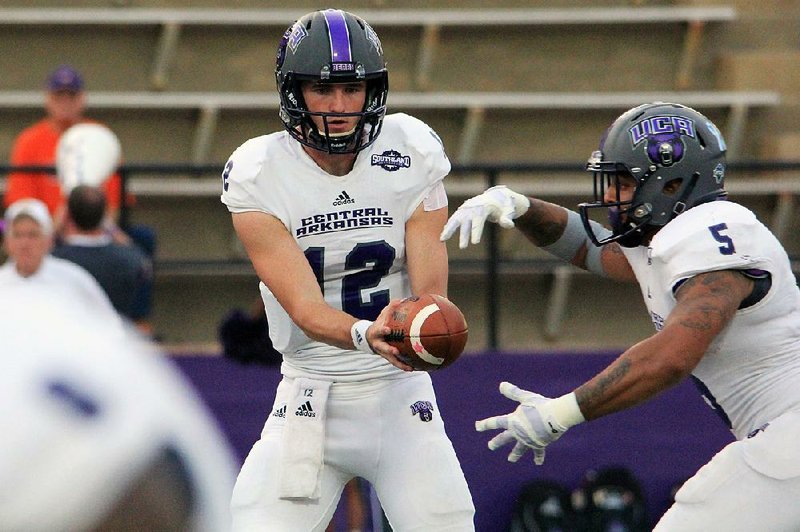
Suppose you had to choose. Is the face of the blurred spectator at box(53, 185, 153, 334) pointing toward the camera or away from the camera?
away from the camera

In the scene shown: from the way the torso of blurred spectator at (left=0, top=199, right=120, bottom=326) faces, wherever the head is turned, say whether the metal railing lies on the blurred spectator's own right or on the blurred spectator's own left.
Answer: on the blurred spectator's own left

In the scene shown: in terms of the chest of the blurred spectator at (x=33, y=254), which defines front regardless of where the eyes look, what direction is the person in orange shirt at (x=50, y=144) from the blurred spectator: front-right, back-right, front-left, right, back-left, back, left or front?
back

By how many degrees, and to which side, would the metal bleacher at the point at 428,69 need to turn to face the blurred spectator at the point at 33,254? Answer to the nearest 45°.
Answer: approximately 45° to its right

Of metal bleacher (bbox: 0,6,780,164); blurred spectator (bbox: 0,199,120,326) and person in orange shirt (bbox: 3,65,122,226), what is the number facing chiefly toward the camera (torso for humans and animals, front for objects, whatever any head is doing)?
3

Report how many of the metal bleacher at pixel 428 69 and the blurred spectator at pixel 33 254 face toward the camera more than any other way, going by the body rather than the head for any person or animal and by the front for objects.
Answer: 2

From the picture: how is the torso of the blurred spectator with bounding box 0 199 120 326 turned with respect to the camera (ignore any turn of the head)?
toward the camera

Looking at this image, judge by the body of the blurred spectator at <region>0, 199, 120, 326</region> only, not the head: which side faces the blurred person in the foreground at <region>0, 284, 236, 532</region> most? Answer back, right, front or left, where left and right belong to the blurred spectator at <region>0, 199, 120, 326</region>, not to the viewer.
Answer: front

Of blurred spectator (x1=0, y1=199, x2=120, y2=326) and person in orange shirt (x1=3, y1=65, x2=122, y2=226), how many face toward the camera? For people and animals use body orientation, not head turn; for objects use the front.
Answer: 2

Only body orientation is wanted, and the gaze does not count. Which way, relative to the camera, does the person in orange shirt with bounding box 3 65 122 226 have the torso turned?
toward the camera

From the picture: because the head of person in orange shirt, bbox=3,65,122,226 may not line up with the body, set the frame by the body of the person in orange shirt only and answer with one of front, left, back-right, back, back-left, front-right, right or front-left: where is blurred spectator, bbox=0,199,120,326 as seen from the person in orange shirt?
front

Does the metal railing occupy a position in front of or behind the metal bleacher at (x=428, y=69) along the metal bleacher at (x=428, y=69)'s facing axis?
in front

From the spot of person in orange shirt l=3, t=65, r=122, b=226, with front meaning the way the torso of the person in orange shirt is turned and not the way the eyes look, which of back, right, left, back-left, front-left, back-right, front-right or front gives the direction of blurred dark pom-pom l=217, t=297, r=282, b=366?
front-left
